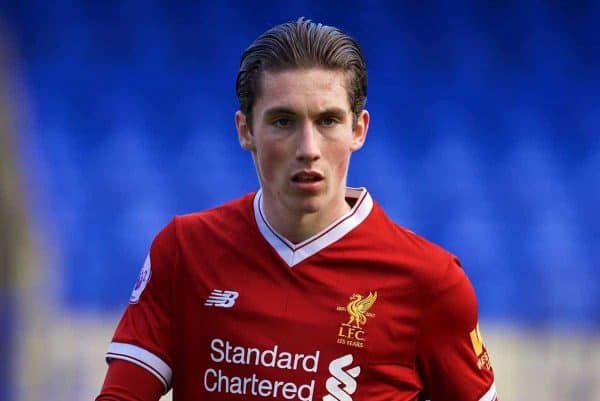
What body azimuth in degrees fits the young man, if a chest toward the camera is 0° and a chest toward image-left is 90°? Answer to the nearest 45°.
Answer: approximately 0°
